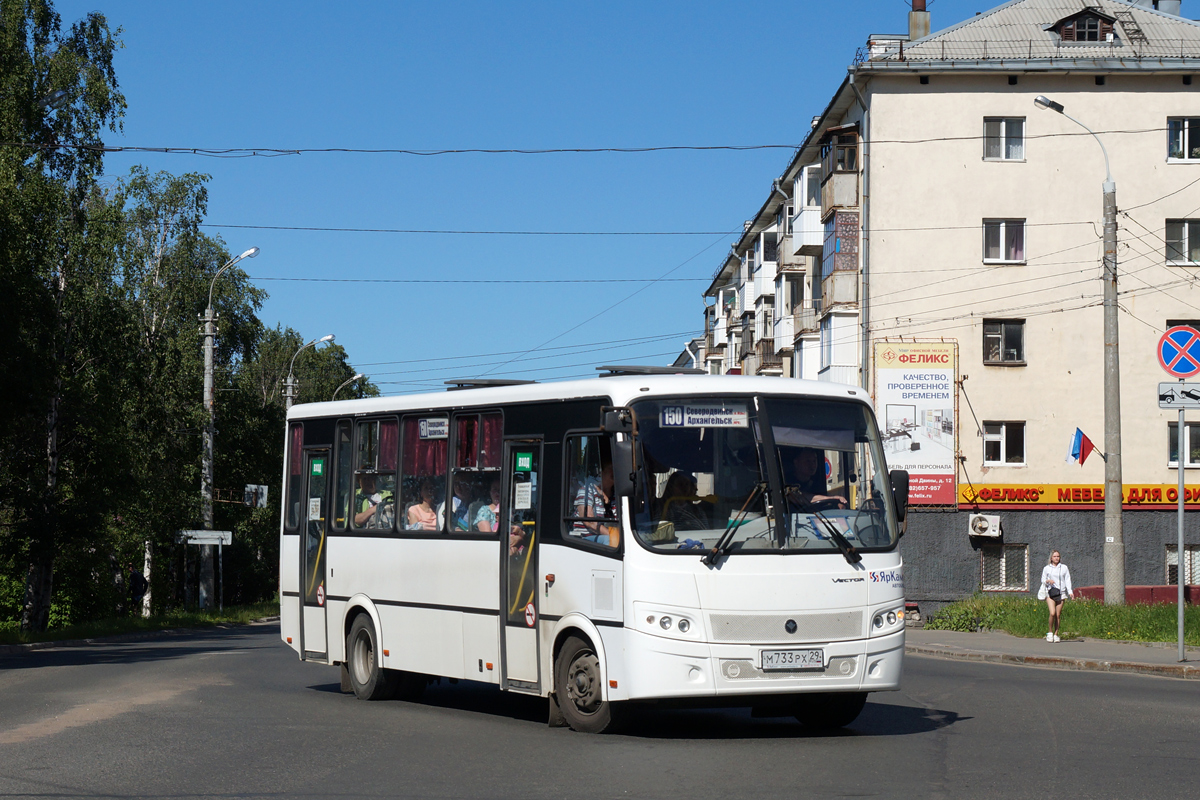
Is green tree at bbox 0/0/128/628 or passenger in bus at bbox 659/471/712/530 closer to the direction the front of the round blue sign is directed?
the passenger in bus

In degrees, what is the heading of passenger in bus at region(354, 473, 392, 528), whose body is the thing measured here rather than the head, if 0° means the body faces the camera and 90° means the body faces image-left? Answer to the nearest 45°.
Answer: approximately 315°

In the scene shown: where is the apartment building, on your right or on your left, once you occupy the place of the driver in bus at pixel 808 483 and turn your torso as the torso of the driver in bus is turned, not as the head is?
on your left

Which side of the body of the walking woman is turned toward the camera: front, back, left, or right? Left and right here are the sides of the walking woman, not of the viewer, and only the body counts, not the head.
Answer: front

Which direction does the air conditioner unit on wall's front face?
toward the camera

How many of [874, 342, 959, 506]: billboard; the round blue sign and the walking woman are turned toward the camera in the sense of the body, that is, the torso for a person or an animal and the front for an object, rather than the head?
3

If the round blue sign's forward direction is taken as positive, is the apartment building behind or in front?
behind

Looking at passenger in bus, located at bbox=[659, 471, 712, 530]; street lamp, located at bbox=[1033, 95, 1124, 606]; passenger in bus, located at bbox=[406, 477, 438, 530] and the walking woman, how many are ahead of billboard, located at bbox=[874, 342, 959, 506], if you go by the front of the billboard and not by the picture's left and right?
4

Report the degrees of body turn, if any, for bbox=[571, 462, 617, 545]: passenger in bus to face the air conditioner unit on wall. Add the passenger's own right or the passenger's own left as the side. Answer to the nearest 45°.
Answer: approximately 135° to the passenger's own left

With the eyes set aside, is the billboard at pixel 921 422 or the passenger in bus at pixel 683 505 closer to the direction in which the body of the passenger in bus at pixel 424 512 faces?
the passenger in bus

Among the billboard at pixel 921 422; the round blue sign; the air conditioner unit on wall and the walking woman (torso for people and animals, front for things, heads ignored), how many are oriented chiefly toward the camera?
4
